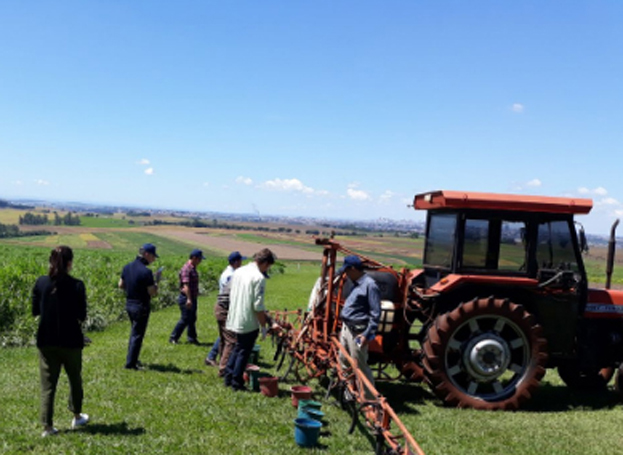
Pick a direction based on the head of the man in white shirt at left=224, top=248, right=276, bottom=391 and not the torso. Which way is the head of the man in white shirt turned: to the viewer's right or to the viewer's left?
to the viewer's right

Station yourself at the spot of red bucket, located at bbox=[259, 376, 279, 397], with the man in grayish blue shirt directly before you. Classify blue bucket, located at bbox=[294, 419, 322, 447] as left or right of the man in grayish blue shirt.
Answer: right

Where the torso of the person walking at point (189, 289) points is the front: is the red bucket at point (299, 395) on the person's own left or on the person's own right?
on the person's own right

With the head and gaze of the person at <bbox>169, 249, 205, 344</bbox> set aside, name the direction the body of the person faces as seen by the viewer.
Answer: to the viewer's right

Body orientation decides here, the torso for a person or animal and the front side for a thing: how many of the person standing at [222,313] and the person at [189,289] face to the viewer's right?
2

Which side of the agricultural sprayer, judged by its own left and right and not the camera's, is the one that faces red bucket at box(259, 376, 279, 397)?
back

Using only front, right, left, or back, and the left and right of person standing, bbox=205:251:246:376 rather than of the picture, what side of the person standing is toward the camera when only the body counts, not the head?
right

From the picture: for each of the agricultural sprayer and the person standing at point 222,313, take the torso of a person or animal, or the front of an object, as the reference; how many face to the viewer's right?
2

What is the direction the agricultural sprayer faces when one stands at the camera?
facing to the right of the viewer
